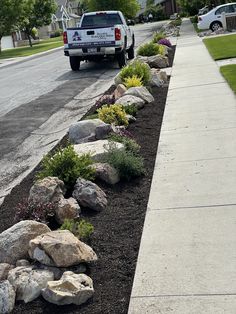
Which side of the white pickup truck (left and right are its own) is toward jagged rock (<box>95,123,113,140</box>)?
back

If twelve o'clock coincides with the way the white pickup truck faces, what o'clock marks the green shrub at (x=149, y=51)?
The green shrub is roughly at 4 o'clock from the white pickup truck.

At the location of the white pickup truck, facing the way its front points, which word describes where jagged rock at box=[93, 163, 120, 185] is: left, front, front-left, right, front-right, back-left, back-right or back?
back

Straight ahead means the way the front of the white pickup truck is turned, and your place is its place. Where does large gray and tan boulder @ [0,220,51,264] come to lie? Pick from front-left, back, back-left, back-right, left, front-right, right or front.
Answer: back

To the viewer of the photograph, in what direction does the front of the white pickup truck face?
facing away from the viewer

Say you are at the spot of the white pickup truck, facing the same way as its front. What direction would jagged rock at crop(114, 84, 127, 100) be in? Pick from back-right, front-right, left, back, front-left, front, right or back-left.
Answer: back

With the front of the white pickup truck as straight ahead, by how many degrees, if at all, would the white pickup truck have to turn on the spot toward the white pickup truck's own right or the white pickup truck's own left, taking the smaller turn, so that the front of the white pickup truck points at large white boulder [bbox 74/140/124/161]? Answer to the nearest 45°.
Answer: approximately 180°

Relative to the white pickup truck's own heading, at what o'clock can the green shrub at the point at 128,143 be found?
The green shrub is roughly at 6 o'clock from the white pickup truck.

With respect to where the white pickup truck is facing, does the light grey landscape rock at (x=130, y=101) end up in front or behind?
behind

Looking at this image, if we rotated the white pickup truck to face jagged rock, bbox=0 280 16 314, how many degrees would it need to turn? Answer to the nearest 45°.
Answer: approximately 180°

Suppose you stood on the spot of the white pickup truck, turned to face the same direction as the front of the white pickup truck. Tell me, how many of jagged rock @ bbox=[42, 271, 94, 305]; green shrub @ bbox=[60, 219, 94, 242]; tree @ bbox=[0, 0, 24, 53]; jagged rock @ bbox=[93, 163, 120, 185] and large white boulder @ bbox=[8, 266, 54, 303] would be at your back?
4

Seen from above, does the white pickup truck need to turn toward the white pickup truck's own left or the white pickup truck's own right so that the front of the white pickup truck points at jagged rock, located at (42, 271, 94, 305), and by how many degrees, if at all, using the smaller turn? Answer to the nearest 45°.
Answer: approximately 180°

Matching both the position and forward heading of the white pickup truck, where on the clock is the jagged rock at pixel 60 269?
The jagged rock is roughly at 6 o'clock from the white pickup truck.

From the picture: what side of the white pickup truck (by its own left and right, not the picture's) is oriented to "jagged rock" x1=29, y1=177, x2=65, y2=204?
back

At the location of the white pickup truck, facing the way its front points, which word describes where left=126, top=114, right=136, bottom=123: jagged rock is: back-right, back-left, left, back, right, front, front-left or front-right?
back

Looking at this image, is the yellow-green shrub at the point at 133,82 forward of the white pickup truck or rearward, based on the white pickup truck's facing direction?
rearward
